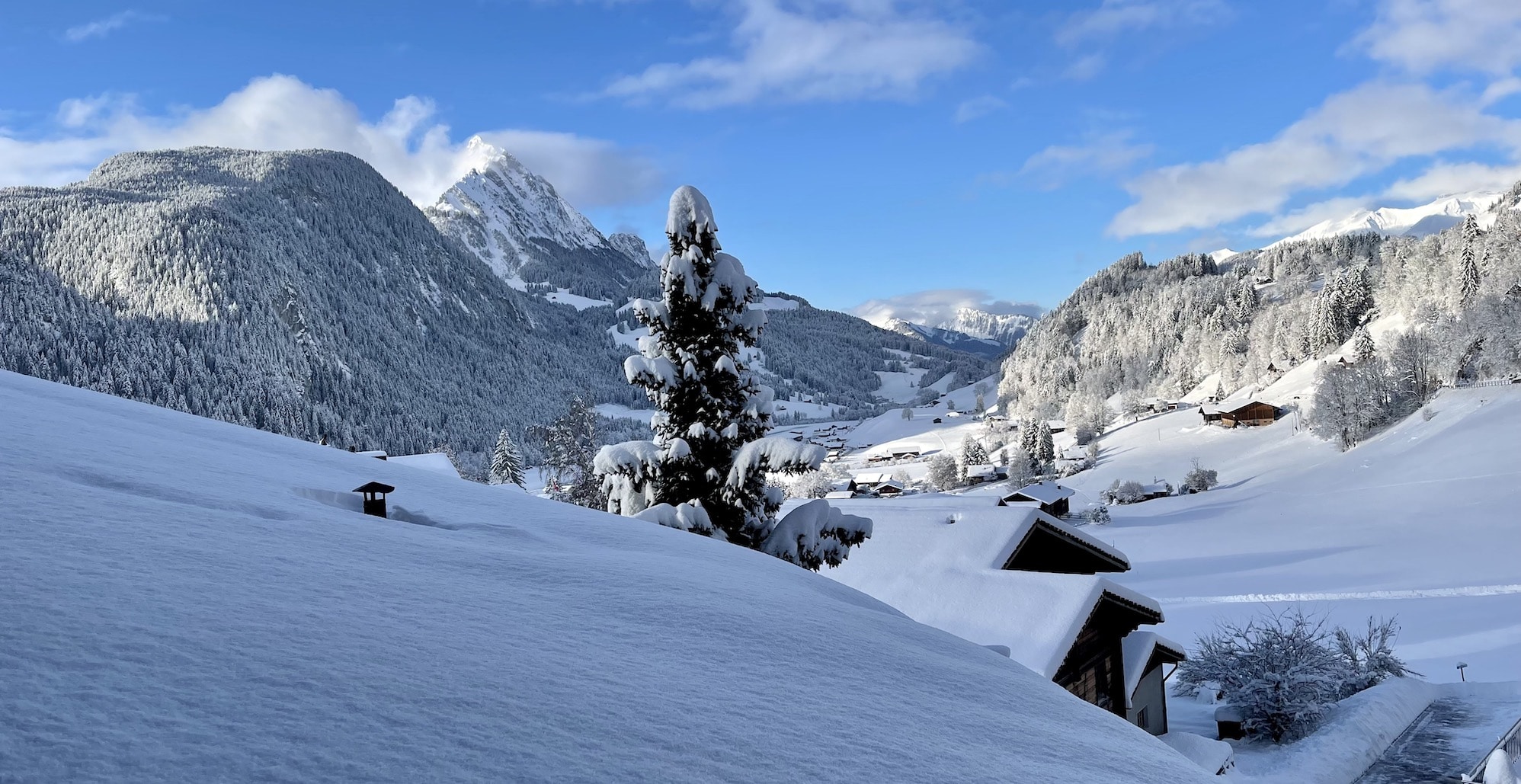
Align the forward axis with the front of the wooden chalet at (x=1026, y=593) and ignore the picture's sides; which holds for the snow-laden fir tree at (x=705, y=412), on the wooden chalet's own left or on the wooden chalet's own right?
on the wooden chalet's own right

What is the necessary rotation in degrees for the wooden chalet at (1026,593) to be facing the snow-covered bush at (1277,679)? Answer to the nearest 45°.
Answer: approximately 90° to its left

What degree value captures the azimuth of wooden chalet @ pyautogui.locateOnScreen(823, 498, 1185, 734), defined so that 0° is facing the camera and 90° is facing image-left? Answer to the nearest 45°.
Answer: approximately 315°
